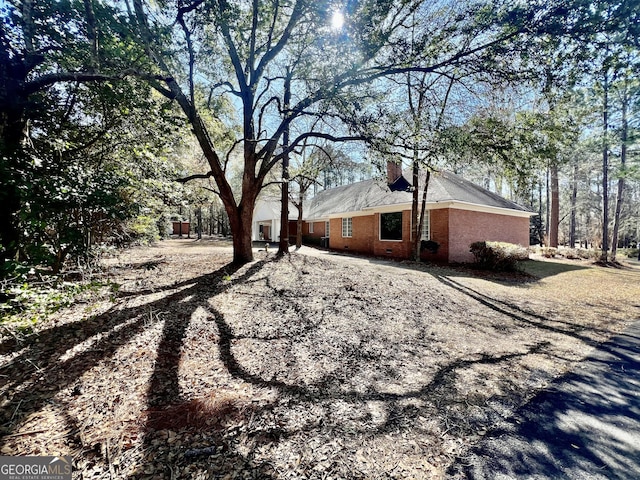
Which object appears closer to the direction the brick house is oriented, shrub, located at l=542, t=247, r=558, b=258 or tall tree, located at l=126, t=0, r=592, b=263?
the tall tree

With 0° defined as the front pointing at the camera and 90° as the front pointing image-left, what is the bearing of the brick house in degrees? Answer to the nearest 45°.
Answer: approximately 45°

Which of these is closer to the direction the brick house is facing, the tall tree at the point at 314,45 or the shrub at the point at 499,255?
the tall tree

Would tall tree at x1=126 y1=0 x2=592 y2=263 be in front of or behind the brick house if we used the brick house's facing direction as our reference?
in front

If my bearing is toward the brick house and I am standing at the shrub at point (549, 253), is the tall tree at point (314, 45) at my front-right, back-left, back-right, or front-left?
front-left

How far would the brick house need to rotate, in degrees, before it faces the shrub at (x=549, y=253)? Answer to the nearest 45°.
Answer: approximately 180°

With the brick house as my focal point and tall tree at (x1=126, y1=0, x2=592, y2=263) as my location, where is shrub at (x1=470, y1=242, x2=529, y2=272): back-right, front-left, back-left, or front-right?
front-right

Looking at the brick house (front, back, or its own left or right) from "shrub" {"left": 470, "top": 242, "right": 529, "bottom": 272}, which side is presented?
left
